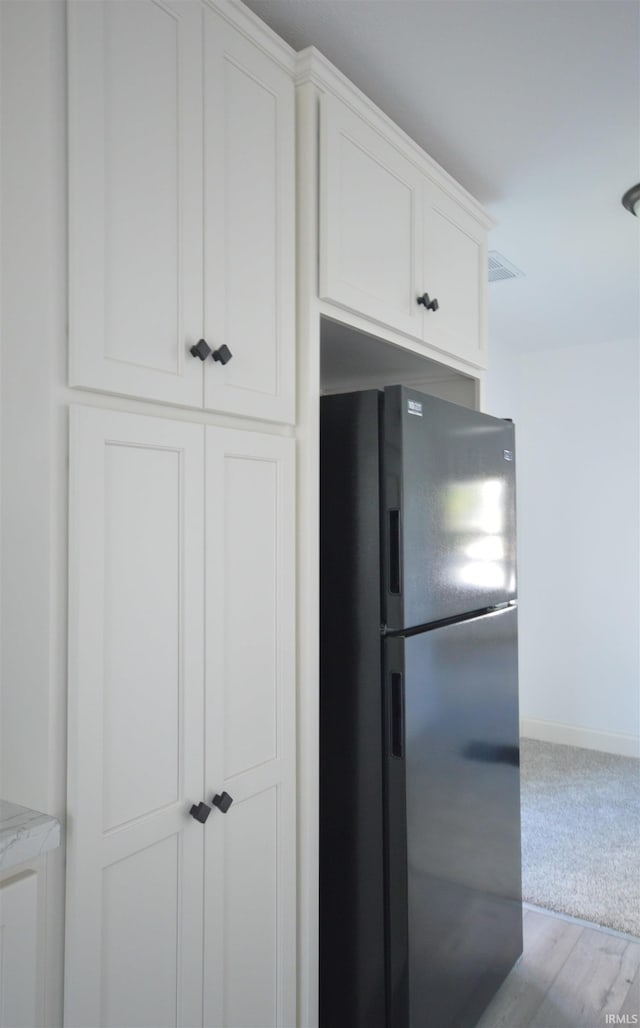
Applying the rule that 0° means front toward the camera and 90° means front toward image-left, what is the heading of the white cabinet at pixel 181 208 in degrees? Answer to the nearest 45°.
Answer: approximately 315°

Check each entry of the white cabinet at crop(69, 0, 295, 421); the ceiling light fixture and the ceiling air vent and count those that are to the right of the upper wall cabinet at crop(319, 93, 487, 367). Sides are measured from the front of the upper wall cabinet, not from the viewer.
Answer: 1

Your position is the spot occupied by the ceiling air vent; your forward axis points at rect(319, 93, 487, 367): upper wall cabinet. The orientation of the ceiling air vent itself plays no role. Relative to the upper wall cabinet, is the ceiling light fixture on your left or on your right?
left

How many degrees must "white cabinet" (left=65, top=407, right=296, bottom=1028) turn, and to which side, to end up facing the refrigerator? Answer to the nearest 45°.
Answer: approximately 90° to its left

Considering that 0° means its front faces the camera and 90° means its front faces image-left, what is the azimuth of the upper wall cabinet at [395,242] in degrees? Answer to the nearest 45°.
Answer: approximately 315°
